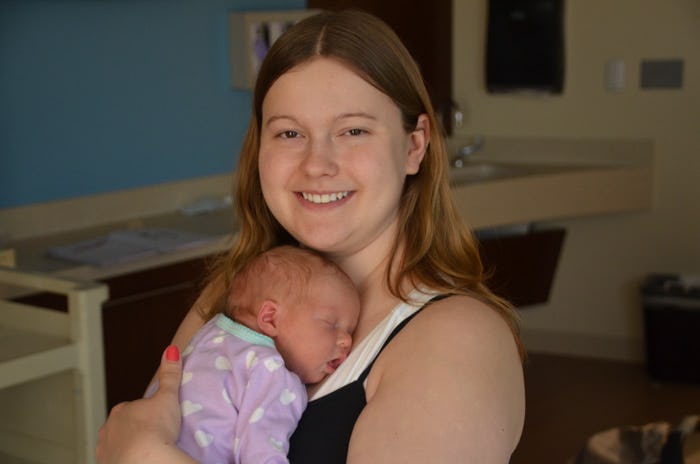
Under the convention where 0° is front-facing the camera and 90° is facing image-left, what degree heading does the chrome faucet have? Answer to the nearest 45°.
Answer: approximately 45°

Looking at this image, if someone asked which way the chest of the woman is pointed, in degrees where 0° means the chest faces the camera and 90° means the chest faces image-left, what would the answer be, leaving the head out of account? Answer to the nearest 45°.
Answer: approximately 45°

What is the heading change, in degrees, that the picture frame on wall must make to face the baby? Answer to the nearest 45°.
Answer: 0° — it already faces them

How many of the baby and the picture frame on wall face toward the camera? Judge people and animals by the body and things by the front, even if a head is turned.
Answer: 1
